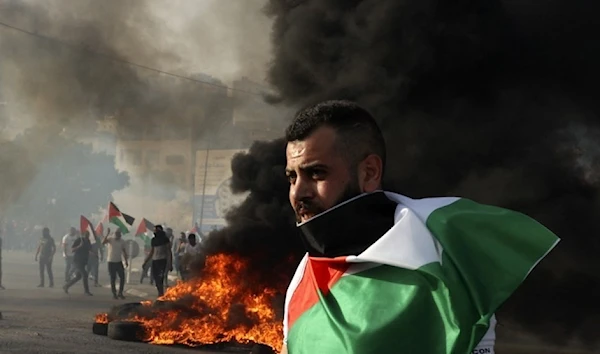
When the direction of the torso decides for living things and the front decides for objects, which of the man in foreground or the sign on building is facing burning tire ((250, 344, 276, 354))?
the sign on building

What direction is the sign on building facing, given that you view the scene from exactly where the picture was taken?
facing the viewer

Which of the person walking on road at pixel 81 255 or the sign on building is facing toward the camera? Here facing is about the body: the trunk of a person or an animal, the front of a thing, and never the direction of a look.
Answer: the sign on building

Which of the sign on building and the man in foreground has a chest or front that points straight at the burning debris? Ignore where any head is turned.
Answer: the sign on building

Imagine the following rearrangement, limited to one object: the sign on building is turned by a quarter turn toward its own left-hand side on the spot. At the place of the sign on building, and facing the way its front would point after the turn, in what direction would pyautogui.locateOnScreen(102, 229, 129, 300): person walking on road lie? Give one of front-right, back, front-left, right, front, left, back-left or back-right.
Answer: right

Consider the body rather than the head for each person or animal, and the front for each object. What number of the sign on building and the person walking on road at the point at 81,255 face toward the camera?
1

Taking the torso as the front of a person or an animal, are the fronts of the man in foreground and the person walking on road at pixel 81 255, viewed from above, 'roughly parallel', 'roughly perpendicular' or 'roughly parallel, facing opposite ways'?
roughly parallel, facing opposite ways

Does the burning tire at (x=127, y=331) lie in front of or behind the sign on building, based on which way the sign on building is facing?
in front
